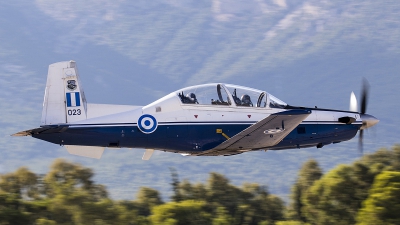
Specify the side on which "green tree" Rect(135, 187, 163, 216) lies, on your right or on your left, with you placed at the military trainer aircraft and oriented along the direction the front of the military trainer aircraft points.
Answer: on your left

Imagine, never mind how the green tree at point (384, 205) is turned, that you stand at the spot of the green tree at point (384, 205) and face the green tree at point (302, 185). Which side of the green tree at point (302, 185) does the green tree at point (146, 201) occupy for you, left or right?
left

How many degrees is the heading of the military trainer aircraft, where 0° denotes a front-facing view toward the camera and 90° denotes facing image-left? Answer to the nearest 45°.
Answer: approximately 270°

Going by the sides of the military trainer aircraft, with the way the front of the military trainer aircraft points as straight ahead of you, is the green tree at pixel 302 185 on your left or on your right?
on your left

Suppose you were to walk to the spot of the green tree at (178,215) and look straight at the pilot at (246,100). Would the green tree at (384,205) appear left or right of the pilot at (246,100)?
left

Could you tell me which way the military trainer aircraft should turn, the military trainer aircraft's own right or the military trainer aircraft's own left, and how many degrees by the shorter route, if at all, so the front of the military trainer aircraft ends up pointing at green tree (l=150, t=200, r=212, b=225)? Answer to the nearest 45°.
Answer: approximately 90° to the military trainer aircraft's own left
